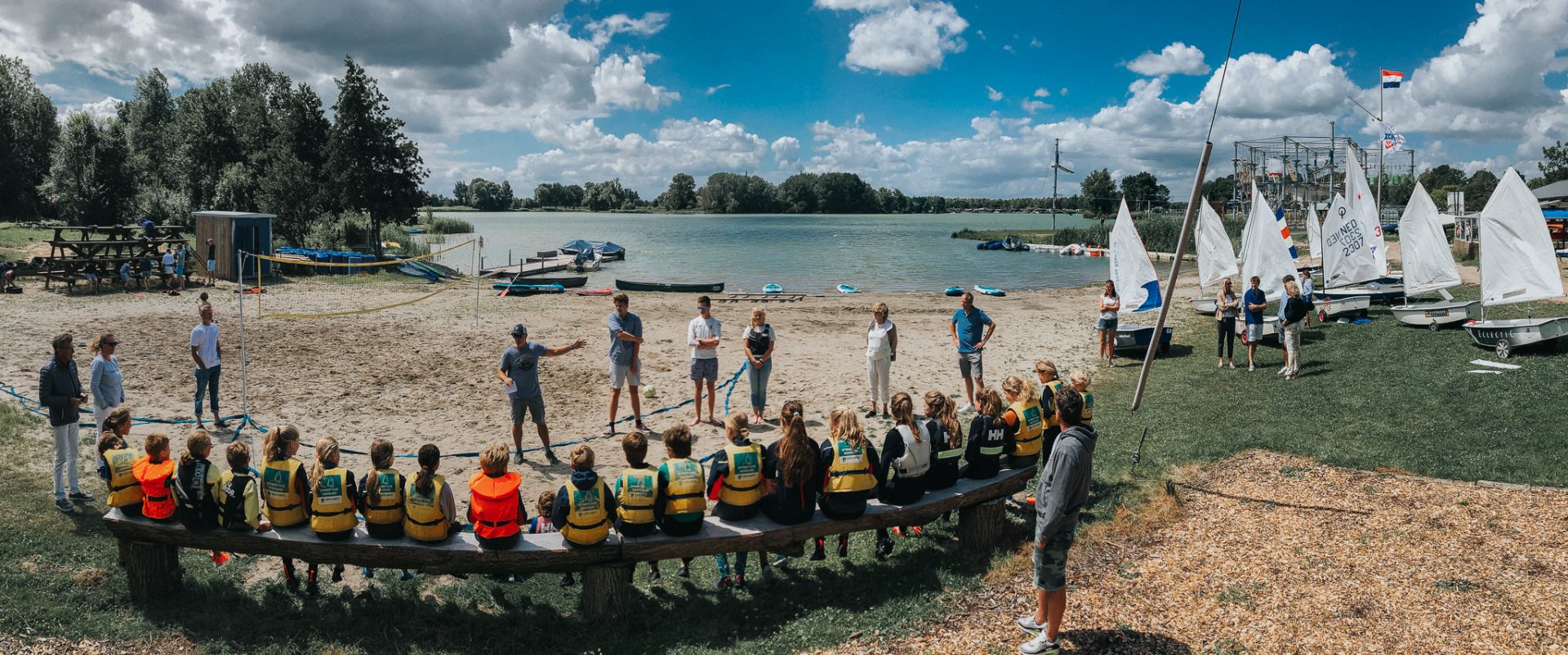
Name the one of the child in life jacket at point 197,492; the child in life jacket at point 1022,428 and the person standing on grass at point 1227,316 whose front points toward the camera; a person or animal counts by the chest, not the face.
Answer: the person standing on grass

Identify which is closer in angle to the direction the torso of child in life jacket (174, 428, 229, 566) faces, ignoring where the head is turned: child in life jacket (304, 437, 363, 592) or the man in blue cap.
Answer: the man in blue cap

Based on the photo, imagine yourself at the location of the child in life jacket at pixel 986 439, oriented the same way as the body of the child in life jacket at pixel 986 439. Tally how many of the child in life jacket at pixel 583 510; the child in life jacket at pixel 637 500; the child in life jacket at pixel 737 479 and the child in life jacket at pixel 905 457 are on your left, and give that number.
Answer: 4

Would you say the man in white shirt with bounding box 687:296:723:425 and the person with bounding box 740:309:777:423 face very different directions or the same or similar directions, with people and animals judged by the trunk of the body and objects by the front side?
same or similar directions

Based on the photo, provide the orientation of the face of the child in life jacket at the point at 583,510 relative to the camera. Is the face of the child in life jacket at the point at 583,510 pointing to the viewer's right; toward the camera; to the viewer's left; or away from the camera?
away from the camera

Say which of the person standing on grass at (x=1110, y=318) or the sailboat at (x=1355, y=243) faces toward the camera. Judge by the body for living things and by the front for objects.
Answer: the person standing on grass

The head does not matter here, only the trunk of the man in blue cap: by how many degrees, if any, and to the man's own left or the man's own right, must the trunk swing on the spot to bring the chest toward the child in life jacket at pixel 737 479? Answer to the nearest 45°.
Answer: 0° — they already face them

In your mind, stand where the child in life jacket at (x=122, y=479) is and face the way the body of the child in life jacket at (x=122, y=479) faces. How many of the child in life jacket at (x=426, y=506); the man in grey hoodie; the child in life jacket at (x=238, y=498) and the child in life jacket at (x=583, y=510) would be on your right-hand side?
4

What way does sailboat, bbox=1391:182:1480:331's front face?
to the viewer's left

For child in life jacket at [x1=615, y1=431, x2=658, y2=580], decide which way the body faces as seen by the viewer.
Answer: away from the camera

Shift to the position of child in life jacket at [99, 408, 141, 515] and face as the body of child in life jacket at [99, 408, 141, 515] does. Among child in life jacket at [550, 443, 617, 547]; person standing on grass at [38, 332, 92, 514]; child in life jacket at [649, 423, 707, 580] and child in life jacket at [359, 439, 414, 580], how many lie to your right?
3

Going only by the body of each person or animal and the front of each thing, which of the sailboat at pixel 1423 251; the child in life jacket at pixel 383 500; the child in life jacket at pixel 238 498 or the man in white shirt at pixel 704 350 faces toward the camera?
the man in white shirt

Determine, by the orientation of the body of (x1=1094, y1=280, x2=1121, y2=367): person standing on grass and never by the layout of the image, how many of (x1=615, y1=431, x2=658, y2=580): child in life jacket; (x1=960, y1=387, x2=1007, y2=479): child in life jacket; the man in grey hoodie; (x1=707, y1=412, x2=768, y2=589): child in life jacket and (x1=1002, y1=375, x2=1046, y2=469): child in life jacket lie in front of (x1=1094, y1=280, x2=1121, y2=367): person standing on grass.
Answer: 5

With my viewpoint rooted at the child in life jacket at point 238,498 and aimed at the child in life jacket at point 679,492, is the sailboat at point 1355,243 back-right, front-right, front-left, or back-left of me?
front-left

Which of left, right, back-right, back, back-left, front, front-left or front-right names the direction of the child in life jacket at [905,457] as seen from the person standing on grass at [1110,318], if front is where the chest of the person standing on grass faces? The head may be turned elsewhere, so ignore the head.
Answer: front

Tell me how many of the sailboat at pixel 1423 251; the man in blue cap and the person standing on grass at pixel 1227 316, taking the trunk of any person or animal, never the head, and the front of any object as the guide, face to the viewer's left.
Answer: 1

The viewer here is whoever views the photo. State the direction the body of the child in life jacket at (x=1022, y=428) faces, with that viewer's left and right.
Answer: facing away from the viewer and to the left of the viewer
